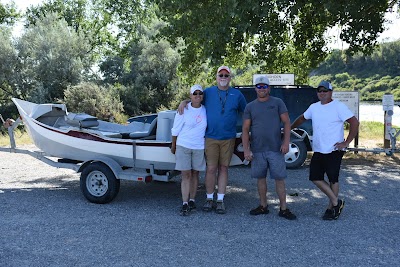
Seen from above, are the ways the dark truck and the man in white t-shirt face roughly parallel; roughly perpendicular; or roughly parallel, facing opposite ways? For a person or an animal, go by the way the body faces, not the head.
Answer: roughly perpendicular

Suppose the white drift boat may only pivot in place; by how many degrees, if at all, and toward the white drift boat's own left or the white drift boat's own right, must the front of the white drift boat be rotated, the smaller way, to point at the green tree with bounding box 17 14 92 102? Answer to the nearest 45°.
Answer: approximately 90° to the white drift boat's own right

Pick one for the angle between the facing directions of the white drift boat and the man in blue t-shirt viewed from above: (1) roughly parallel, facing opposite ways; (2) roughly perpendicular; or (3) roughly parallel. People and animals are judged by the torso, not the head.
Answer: roughly perpendicular

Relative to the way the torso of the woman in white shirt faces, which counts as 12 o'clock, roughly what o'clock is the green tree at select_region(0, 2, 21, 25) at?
The green tree is roughly at 5 o'clock from the woman in white shirt.

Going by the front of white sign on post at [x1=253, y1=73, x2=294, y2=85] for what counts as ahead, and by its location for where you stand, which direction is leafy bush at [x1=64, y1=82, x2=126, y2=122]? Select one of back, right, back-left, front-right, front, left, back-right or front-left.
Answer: back-right

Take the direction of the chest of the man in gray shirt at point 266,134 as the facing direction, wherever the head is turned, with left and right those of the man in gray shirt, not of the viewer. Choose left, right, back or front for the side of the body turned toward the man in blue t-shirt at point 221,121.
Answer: right

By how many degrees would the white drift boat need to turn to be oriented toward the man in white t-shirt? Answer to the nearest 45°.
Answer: approximately 135° to its left

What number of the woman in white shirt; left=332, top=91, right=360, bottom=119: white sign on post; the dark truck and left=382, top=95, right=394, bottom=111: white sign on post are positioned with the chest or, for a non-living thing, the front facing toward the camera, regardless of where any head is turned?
3

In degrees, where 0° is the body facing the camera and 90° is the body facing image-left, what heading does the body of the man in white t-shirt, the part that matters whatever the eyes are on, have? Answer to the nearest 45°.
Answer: approximately 45°
